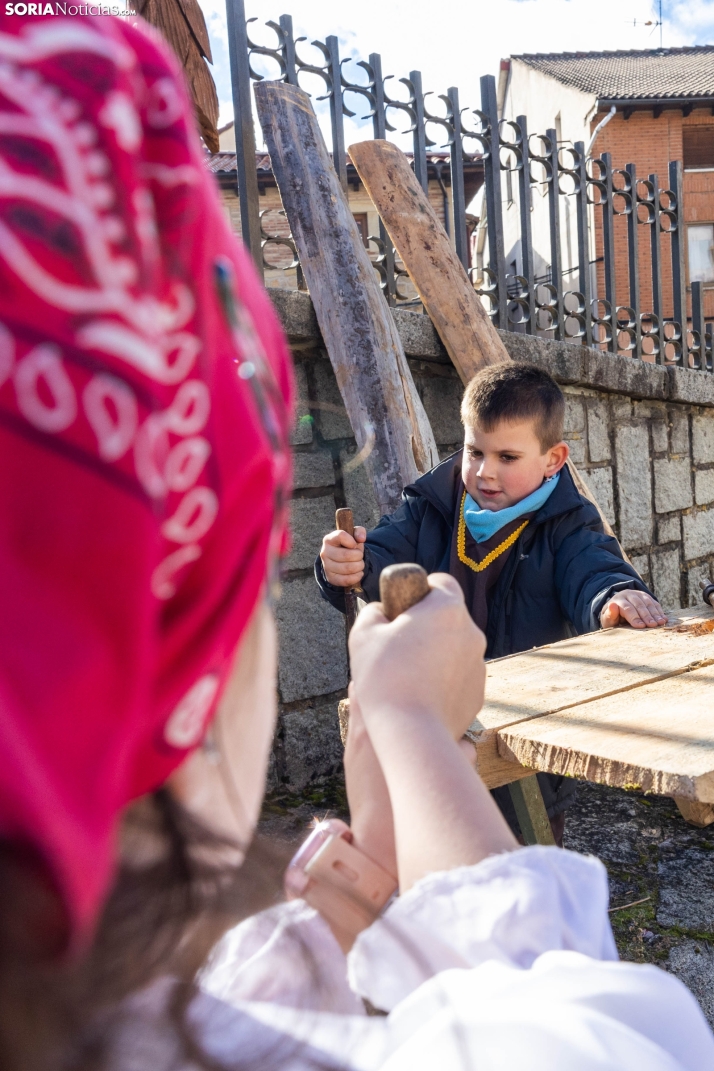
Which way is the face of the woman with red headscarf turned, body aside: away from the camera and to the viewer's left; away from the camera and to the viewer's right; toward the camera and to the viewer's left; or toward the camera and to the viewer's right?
away from the camera and to the viewer's right

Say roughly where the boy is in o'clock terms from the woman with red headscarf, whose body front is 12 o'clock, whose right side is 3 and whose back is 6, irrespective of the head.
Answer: The boy is roughly at 11 o'clock from the woman with red headscarf.

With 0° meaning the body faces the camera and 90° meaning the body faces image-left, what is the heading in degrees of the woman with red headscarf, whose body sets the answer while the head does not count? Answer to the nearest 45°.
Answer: approximately 225°

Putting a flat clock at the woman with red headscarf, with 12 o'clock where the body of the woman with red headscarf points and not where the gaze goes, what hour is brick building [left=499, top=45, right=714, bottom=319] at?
The brick building is roughly at 11 o'clock from the woman with red headscarf.

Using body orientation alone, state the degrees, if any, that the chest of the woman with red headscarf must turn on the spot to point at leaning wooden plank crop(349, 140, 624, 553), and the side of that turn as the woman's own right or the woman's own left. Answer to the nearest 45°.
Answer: approximately 45° to the woman's own left
